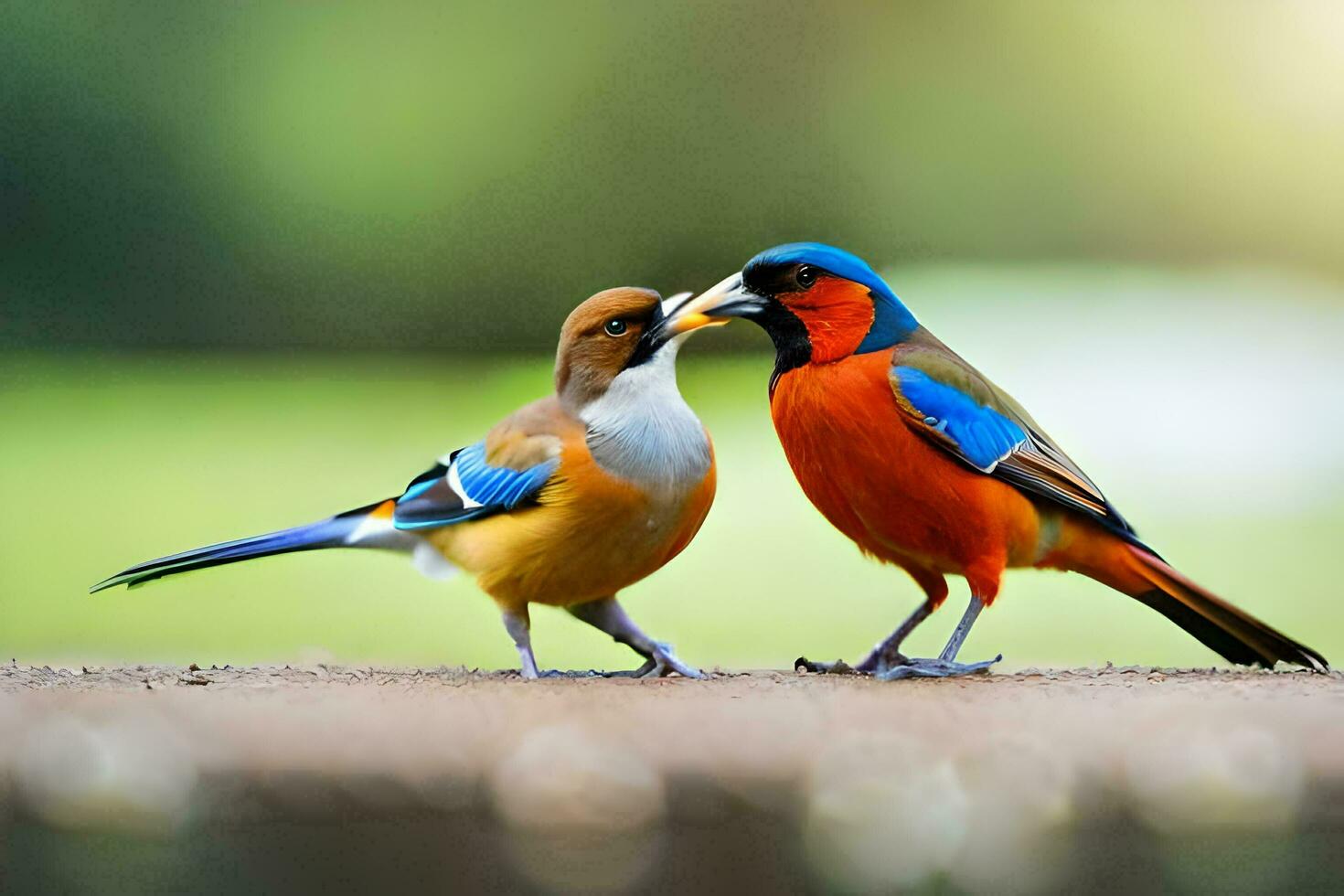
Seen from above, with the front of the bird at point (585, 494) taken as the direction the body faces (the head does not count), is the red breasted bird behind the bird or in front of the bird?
in front

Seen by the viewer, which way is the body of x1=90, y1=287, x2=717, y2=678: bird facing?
to the viewer's right

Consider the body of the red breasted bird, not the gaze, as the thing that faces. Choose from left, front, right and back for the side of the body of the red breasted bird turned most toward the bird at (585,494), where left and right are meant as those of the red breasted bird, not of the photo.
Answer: front

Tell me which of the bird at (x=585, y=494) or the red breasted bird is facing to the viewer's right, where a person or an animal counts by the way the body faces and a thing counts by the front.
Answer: the bird

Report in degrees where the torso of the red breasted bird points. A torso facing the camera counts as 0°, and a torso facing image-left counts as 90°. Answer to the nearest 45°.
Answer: approximately 90°

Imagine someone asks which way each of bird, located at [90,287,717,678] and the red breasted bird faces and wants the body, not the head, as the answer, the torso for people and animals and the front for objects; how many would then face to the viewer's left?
1

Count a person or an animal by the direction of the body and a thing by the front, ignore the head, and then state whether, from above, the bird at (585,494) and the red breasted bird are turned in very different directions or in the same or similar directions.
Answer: very different directions
